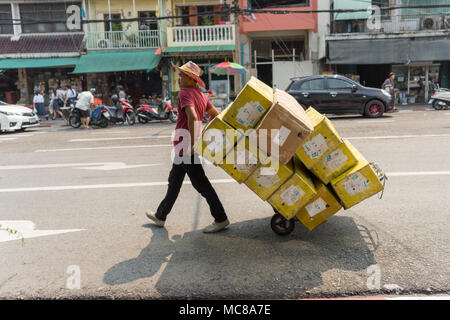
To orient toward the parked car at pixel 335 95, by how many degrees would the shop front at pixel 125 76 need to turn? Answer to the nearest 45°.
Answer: approximately 45° to its left

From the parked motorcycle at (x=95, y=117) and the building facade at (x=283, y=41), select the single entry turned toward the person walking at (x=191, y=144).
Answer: the building facade

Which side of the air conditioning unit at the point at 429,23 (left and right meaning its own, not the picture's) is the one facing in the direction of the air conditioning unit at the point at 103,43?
right

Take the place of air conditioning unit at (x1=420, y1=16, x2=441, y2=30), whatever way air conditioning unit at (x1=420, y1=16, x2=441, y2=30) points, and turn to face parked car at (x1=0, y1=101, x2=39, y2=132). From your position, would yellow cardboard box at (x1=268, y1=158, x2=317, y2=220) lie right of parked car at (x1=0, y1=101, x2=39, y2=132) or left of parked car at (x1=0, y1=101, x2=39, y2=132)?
left

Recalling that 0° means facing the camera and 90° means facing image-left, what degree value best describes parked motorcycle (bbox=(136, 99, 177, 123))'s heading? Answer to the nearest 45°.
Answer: approximately 270°

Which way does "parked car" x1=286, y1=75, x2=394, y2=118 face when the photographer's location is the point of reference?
facing to the right of the viewer

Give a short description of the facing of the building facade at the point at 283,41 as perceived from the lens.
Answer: facing the viewer

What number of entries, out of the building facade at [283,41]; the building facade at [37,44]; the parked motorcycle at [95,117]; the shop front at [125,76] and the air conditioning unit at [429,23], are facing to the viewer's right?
0

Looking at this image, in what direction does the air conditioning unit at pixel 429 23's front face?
toward the camera

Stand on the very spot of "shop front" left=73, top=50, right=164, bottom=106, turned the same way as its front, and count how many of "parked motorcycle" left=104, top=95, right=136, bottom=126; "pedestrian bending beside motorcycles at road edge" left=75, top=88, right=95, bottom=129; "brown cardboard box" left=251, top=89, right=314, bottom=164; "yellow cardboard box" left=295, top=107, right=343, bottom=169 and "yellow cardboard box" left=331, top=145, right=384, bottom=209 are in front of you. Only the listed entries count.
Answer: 5

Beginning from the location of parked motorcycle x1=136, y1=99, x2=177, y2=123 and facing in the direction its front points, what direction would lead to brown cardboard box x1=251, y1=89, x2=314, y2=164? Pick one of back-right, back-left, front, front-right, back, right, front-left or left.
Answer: right

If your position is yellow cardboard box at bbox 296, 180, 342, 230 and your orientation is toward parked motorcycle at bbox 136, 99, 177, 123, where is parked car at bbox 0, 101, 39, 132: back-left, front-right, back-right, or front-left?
front-left
